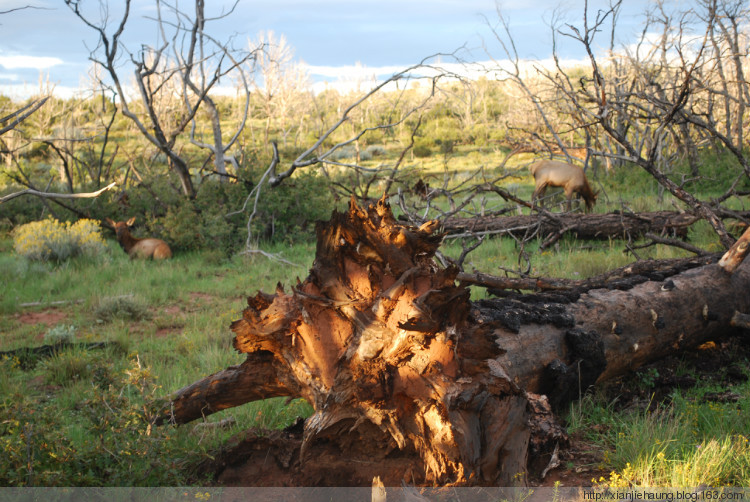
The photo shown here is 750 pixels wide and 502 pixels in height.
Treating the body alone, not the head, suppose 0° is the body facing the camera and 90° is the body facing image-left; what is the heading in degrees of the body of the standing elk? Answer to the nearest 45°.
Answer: approximately 270°

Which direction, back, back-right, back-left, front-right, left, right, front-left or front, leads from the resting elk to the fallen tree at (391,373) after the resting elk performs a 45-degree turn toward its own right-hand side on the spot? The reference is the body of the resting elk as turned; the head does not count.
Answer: back-left

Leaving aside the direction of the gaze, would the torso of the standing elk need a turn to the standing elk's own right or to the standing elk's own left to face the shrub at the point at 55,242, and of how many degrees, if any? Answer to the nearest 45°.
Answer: approximately 135° to the standing elk's own right

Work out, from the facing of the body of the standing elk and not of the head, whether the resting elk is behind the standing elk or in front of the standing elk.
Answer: behind

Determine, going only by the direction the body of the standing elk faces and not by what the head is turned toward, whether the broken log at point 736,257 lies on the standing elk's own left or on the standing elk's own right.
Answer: on the standing elk's own right

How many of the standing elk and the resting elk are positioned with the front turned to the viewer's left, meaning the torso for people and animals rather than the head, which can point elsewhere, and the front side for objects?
1

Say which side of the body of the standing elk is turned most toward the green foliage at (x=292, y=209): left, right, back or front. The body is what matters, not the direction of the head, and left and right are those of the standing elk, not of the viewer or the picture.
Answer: back

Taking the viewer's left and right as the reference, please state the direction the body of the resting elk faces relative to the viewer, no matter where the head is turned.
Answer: facing to the left of the viewer

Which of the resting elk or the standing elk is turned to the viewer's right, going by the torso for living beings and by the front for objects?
the standing elk

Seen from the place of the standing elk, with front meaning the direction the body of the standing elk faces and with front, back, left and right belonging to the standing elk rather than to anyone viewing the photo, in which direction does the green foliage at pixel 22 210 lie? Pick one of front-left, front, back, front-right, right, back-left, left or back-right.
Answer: back
